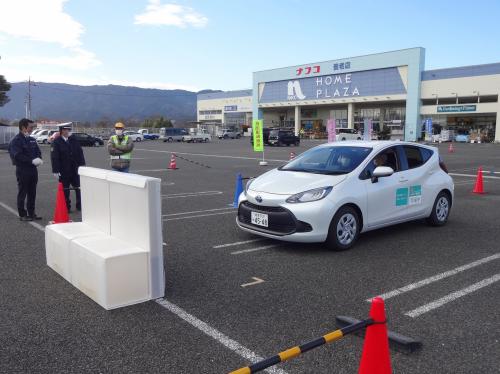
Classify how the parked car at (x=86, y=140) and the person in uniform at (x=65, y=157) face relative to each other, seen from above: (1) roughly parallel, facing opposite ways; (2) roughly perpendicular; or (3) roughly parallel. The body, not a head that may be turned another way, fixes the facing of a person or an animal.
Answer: roughly perpendicular

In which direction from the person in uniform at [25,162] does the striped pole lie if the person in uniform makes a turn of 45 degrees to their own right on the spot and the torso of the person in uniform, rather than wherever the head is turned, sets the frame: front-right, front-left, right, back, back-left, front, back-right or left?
front

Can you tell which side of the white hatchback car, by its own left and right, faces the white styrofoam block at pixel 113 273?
front

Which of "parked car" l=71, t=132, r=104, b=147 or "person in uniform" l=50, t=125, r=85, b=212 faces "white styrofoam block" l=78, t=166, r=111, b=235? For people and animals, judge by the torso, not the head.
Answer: the person in uniform

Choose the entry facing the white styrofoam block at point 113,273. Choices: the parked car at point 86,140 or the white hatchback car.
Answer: the white hatchback car

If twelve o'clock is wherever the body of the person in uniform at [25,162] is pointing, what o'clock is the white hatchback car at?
The white hatchback car is roughly at 12 o'clock from the person in uniform.

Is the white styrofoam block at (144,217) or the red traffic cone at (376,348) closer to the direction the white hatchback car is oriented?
the white styrofoam block

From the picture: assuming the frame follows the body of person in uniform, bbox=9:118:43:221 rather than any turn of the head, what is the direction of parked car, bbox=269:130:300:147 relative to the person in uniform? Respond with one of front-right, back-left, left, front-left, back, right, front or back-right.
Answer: left

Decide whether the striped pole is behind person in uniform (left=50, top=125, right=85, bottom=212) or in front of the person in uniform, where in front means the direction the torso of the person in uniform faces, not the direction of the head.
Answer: in front

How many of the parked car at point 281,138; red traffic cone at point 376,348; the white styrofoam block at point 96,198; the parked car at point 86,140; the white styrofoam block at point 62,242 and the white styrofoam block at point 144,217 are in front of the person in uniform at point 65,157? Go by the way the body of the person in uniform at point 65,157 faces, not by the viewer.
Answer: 4

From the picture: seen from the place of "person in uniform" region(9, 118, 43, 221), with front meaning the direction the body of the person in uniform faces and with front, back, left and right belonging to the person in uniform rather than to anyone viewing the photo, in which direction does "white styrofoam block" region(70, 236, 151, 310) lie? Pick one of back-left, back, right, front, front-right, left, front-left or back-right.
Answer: front-right

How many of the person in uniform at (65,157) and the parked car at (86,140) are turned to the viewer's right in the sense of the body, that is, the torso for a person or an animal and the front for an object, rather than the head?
1
